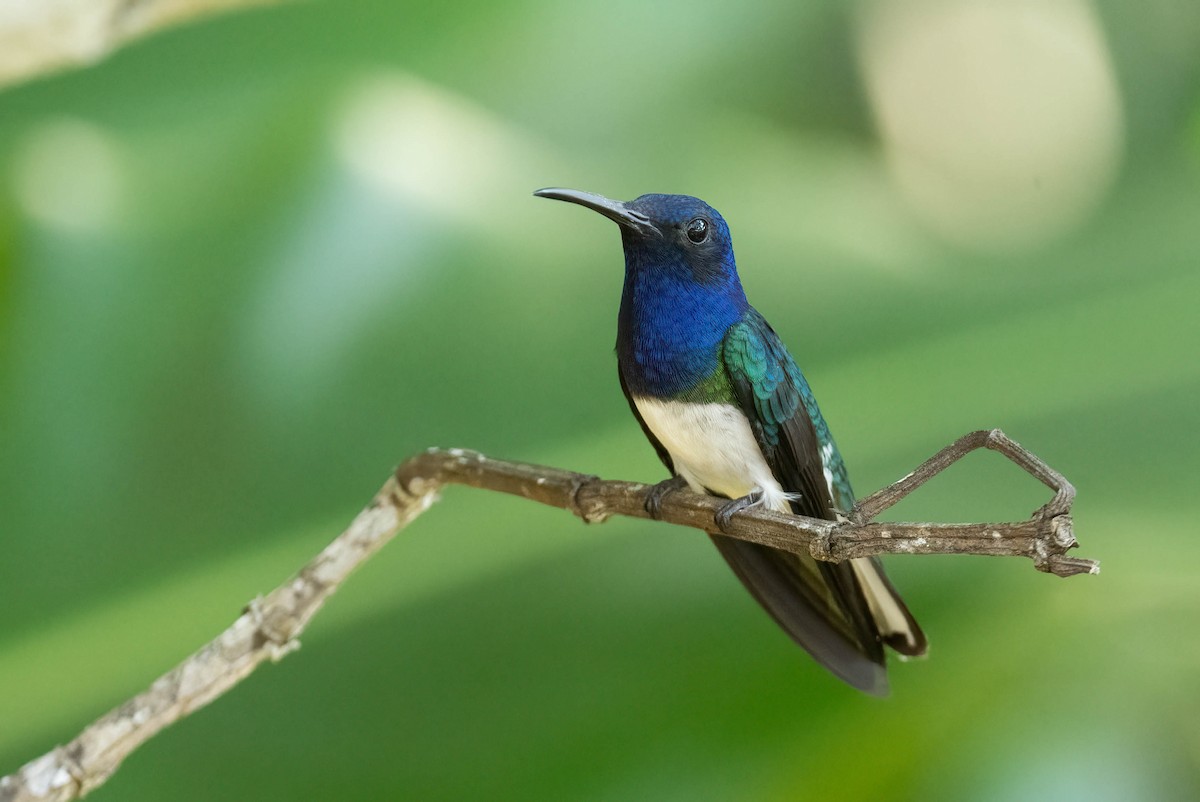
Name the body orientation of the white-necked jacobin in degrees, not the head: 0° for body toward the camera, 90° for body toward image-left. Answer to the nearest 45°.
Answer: approximately 45°
